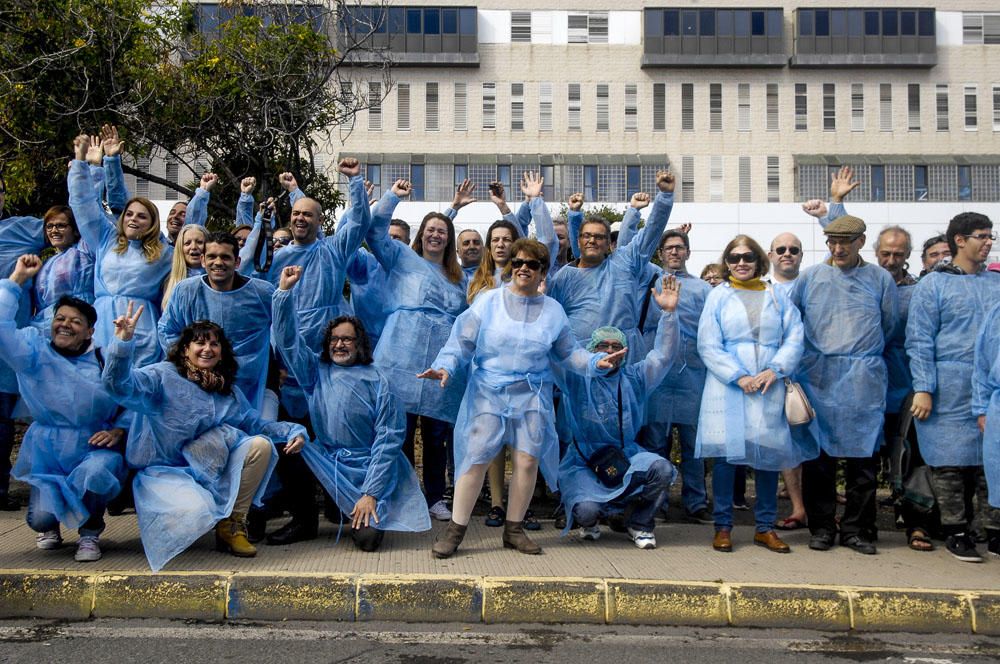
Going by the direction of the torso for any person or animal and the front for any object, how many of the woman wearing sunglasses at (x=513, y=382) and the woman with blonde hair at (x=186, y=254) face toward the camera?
2

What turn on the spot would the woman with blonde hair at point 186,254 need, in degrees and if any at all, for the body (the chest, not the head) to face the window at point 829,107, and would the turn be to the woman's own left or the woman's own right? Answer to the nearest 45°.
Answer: approximately 135° to the woman's own left

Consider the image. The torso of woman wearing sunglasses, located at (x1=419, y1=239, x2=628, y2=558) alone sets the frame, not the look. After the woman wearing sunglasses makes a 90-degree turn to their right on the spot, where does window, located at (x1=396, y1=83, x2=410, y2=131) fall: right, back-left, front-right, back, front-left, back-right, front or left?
right

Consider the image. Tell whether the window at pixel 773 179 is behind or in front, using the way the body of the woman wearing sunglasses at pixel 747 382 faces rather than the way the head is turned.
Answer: behind

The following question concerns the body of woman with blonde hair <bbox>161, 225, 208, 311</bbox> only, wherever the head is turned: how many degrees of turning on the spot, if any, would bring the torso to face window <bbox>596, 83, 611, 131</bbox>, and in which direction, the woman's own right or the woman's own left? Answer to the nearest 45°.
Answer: approximately 135° to the woman's own left

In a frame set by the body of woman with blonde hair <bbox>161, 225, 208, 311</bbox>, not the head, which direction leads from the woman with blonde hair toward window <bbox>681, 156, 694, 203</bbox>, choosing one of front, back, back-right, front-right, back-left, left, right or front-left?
back-left

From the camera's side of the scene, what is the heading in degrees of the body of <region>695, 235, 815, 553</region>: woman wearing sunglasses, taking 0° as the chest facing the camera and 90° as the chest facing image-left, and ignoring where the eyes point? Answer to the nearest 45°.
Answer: approximately 0°

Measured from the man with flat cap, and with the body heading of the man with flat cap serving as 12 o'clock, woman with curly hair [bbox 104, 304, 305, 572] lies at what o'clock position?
The woman with curly hair is roughly at 2 o'clock from the man with flat cap.

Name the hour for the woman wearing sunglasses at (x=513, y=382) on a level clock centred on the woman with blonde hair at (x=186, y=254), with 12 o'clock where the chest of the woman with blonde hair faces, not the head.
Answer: The woman wearing sunglasses is roughly at 10 o'clock from the woman with blonde hair.

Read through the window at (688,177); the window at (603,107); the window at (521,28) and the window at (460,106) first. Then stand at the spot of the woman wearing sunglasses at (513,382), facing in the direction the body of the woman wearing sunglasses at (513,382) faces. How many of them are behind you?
4

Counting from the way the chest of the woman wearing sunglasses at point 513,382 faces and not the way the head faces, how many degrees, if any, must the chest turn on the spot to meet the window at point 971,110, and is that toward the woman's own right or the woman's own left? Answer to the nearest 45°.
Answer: approximately 135° to the woman's own left

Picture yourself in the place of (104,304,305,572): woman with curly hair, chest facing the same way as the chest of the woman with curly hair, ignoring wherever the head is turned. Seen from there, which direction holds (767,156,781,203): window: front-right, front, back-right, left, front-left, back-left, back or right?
left
